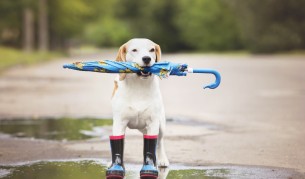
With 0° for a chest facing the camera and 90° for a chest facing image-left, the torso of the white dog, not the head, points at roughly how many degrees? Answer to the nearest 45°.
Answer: approximately 0°
